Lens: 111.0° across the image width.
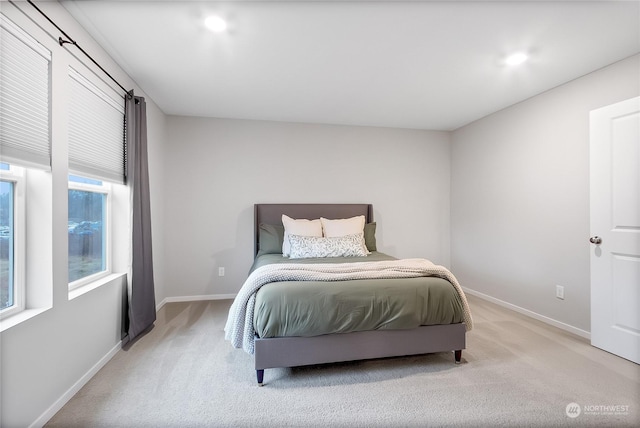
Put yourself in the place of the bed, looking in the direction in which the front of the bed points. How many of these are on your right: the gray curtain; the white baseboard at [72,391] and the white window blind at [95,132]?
3

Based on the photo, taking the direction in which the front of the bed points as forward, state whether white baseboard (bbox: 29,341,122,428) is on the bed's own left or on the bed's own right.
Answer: on the bed's own right

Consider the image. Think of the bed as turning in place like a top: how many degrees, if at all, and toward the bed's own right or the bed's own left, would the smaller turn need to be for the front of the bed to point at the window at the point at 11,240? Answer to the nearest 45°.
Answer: approximately 90° to the bed's own right

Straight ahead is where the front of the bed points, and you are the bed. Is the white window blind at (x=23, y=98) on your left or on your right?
on your right

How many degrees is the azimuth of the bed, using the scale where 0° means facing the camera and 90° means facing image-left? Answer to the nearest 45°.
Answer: approximately 0°

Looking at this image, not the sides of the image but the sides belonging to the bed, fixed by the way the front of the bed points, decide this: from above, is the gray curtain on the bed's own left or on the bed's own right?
on the bed's own right

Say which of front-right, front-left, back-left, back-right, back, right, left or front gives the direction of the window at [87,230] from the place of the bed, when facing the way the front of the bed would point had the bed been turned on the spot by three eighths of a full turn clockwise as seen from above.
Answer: front-left

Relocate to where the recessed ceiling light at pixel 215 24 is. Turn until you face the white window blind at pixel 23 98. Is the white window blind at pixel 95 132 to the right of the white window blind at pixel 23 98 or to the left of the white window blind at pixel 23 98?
right

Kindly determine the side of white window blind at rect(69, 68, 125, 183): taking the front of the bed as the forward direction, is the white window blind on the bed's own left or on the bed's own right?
on the bed's own right

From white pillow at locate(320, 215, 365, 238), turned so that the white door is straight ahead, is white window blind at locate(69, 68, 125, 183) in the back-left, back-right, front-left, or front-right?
back-right
